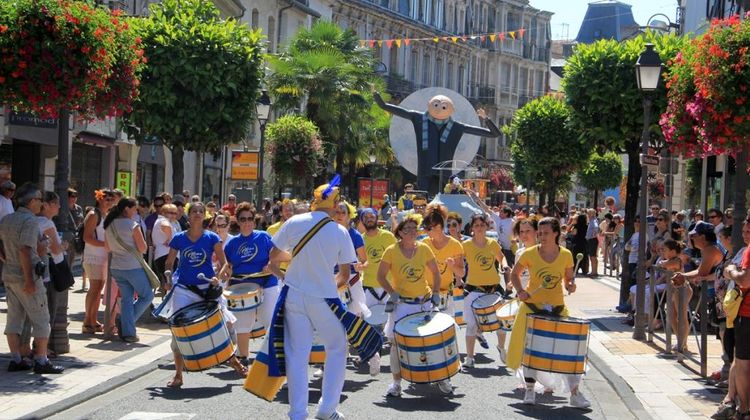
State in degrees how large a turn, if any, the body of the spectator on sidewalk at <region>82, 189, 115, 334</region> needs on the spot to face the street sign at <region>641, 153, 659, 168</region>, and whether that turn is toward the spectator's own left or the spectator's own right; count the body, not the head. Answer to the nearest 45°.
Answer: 0° — they already face it

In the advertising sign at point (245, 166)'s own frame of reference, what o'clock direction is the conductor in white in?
The conductor in white is roughly at 12 o'clock from the advertising sign.

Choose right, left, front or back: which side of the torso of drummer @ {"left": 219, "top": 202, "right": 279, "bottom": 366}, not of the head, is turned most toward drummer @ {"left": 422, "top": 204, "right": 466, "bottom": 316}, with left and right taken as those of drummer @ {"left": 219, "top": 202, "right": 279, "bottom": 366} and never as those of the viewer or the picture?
left

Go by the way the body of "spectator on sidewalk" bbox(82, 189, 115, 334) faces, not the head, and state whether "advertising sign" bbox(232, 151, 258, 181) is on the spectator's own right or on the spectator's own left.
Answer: on the spectator's own left

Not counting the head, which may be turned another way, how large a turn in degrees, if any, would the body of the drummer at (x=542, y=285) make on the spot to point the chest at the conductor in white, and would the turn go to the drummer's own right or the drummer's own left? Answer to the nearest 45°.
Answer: approximately 45° to the drummer's own right

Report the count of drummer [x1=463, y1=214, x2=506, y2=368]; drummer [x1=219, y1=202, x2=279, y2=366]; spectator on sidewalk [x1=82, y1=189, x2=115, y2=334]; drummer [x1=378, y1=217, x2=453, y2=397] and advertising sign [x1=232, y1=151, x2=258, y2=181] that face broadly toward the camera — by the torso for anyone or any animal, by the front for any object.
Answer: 4

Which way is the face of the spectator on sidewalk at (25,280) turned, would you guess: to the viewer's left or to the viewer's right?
to the viewer's right

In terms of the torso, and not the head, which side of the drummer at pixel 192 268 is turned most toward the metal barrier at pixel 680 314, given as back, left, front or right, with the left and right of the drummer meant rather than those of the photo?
left

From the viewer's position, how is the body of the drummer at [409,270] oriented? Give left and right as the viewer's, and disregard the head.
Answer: facing the viewer
